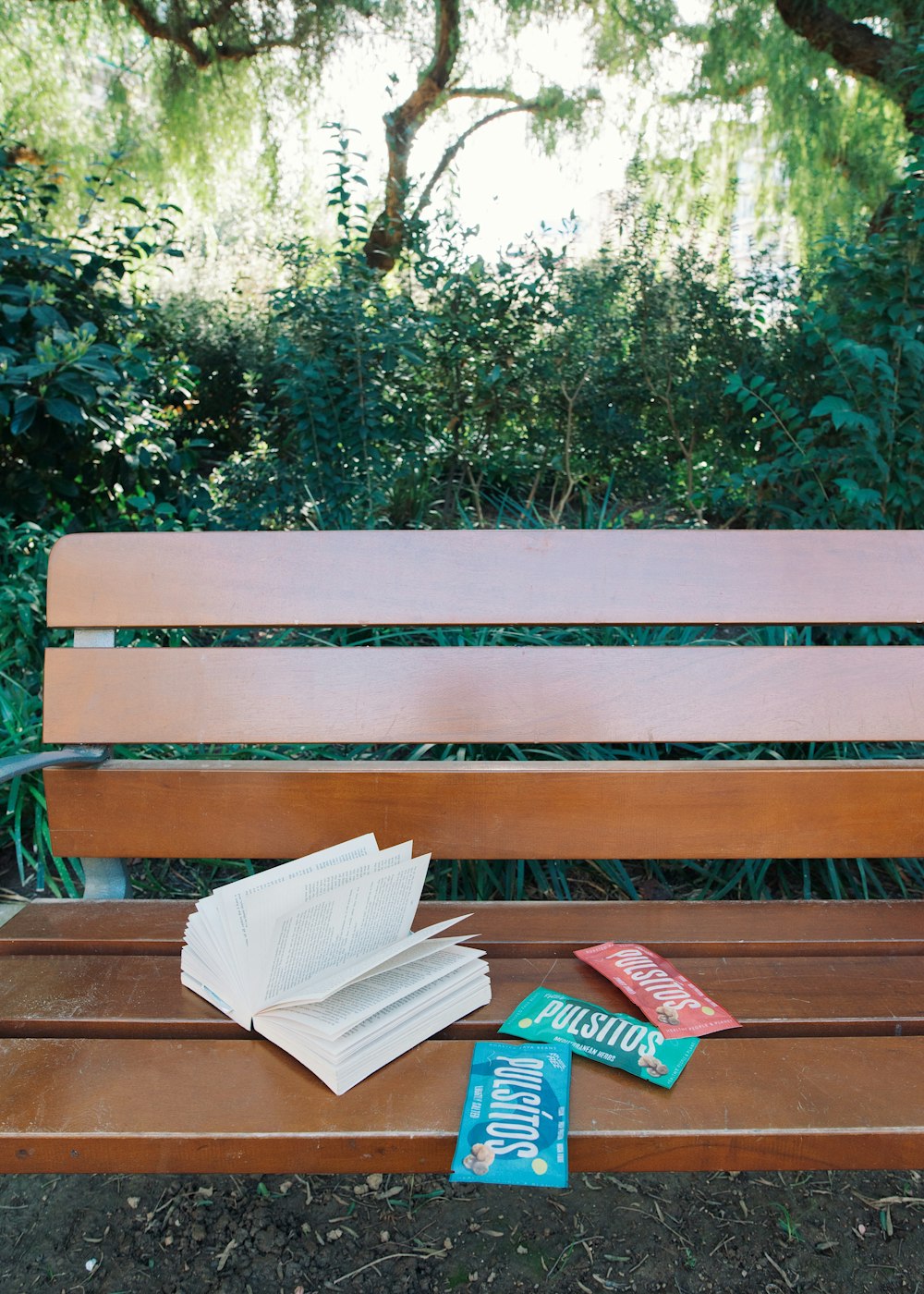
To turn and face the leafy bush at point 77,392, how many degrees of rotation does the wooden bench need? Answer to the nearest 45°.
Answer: approximately 135° to its right

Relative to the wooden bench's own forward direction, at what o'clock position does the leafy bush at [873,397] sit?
The leafy bush is roughly at 7 o'clock from the wooden bench.

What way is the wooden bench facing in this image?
toward the camera
